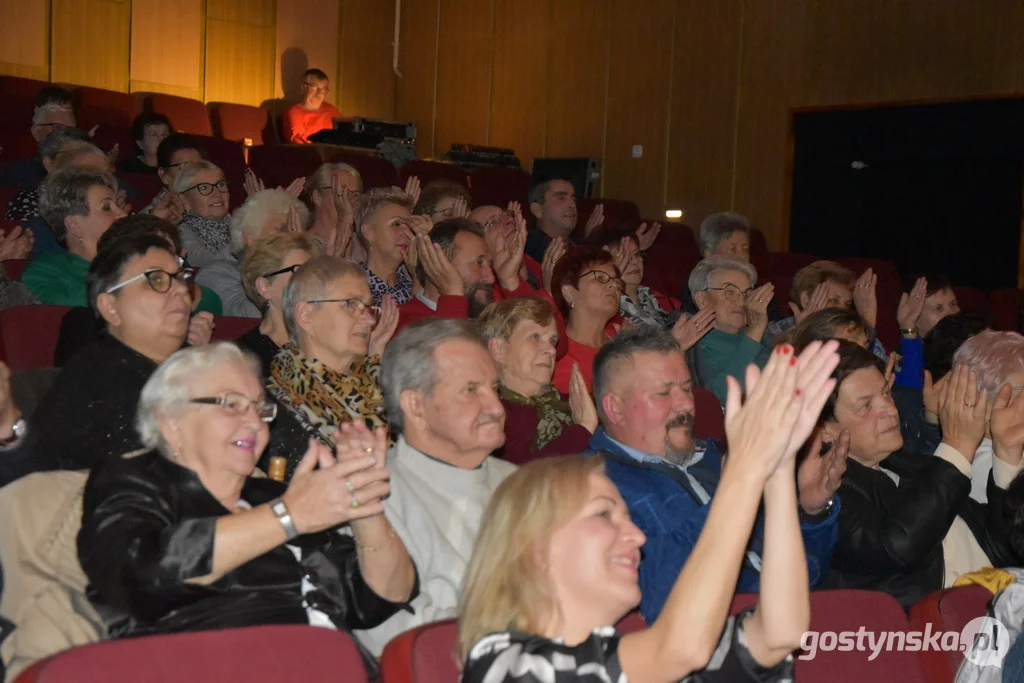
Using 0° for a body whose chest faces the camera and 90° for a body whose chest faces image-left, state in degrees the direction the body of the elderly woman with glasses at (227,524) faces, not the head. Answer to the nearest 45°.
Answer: approximately 315°

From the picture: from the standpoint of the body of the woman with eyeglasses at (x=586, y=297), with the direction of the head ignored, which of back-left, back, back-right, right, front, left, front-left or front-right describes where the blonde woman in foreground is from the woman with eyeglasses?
front-right

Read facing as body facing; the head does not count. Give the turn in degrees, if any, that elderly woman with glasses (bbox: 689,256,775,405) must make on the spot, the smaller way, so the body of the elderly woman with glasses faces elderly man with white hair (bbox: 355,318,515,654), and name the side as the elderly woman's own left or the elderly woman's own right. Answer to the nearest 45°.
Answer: approximately 45° to the elderly woman's own right

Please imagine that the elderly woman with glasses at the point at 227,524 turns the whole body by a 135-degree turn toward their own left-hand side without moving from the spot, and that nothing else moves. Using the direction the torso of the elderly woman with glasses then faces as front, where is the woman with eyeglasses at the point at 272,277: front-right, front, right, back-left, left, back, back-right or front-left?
front

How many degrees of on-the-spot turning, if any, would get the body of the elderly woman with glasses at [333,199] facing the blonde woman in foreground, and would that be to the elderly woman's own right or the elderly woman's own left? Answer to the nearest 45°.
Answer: approximately 45° to the elderly woman's own right

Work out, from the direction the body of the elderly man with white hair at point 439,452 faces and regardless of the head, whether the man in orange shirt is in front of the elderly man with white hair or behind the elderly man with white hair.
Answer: behind

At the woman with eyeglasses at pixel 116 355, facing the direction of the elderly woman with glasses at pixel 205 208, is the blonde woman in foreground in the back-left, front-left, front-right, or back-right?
back-right
